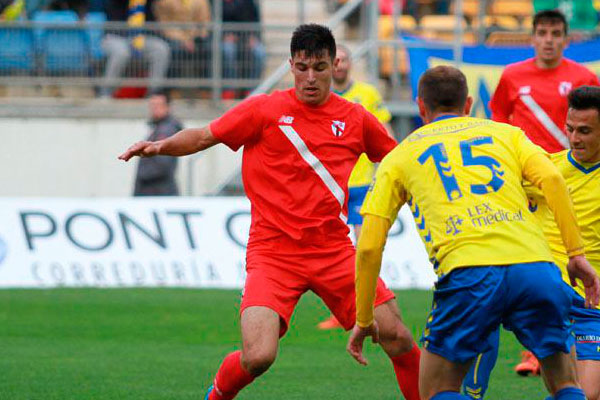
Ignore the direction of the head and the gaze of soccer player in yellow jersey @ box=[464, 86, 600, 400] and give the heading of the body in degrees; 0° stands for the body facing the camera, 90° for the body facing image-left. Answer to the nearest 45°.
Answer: approximately 45°

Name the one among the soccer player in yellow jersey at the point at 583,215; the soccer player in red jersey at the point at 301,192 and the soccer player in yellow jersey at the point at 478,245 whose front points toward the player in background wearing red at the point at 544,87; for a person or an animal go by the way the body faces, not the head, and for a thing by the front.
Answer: the soccer player in yellow jersey at the point at 478,245

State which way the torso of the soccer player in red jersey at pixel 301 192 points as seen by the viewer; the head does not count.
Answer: toward the camera

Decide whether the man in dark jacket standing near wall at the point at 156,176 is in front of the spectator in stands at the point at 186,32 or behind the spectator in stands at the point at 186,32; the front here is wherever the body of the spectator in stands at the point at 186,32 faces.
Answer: in front

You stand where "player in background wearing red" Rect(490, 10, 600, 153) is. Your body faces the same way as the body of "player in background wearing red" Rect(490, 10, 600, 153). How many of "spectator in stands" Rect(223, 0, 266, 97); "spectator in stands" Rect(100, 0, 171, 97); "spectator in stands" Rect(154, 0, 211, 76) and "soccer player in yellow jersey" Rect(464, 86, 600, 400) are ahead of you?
1

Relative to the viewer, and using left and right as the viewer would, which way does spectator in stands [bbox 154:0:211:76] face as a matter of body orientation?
facing the viewer

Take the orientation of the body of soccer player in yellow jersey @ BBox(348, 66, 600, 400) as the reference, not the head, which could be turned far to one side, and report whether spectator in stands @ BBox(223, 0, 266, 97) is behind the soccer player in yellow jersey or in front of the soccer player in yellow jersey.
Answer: in front

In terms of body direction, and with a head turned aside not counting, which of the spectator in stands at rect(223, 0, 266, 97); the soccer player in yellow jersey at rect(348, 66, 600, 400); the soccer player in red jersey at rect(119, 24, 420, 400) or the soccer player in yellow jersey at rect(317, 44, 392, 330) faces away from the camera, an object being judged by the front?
the soccer player in yellow jersey at rect(348, 66, 600, 400)

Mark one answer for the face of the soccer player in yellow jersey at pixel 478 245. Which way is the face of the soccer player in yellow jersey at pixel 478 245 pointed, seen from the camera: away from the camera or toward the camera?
away from the camera

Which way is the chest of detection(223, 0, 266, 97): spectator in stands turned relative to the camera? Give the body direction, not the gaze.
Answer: toward the camera

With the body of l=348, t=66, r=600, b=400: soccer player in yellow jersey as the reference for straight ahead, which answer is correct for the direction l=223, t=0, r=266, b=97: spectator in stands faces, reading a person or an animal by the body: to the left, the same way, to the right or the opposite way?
the opposite way

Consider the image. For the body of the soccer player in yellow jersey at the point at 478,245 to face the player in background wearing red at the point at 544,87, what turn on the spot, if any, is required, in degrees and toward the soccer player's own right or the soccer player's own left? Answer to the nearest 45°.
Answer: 0° — they already face them

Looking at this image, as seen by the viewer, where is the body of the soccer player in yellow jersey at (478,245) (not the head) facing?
away from the camera
